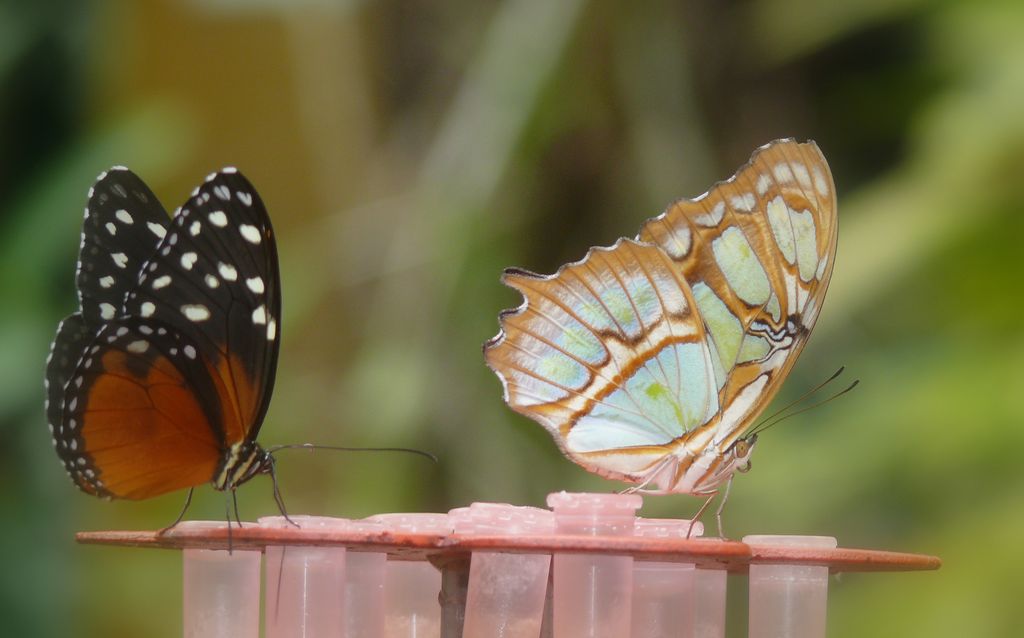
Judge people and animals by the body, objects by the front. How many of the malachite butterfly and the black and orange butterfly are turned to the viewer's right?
2

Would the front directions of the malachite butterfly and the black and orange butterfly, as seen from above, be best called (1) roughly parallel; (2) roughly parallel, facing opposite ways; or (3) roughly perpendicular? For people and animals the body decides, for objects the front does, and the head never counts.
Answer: roughly parallel

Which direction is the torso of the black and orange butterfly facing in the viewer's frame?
to the viewer's right

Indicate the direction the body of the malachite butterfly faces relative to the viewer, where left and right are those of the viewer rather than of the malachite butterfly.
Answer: facing to the right of the viewer
